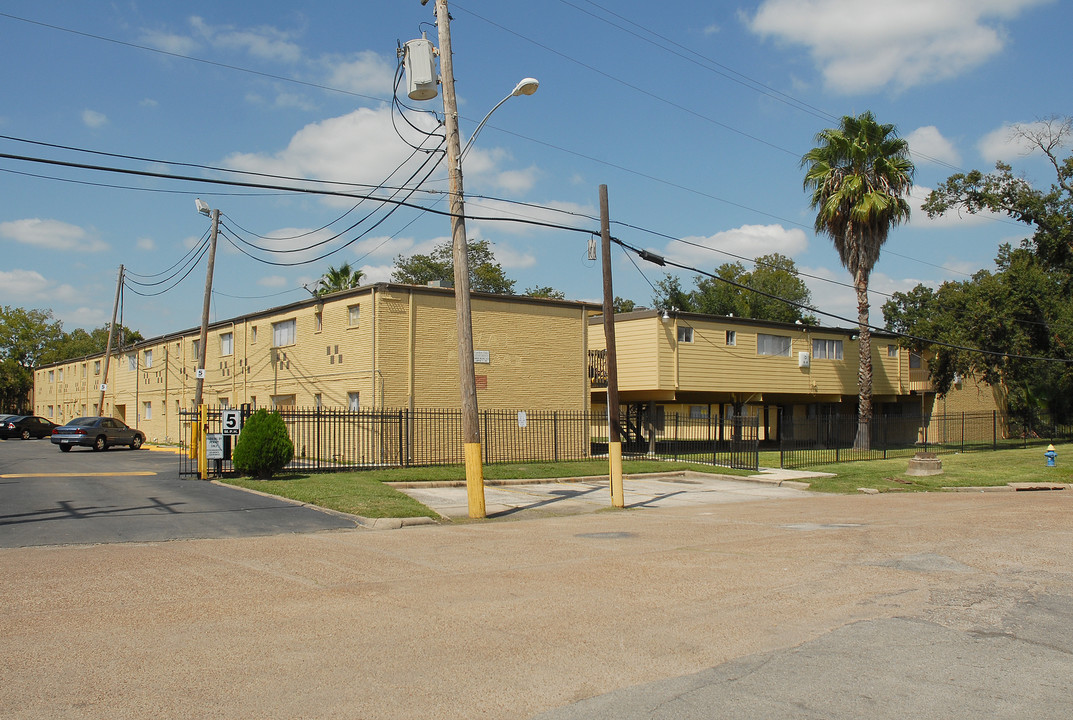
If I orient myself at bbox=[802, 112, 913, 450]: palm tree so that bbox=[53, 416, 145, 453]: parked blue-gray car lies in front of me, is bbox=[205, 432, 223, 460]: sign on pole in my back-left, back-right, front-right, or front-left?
front-left

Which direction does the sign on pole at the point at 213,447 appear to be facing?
toward the camera

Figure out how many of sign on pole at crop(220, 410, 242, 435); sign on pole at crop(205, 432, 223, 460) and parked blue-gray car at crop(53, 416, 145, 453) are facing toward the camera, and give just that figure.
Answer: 2

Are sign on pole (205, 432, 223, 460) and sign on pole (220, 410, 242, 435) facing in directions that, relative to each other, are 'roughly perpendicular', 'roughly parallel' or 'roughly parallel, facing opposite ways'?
roughly parallel

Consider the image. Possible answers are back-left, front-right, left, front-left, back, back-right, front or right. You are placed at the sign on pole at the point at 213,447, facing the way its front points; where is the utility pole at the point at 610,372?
front-left

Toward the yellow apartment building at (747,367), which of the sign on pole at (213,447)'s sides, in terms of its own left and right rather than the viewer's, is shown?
left

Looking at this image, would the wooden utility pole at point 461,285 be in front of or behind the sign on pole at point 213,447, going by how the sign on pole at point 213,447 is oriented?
in front

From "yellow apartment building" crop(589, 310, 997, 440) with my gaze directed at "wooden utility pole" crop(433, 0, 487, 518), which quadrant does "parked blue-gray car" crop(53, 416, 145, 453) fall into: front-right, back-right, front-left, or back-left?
front-right

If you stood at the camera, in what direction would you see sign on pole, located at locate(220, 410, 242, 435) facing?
facing the viewer

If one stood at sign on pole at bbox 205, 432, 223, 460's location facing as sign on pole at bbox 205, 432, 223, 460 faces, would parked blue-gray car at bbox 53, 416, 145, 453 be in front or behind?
behind
